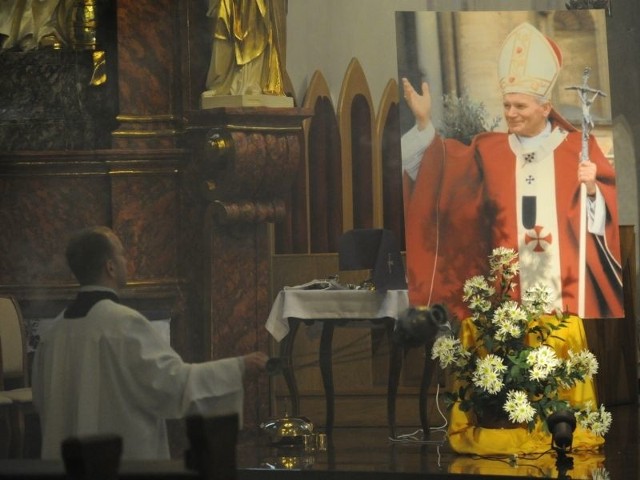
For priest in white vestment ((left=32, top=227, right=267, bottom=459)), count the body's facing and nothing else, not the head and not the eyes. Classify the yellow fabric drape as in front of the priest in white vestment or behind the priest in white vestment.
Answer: in front

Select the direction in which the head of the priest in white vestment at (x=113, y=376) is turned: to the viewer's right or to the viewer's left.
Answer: to the viewer's right

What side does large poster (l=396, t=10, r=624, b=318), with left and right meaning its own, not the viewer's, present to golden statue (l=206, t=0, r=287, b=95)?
right

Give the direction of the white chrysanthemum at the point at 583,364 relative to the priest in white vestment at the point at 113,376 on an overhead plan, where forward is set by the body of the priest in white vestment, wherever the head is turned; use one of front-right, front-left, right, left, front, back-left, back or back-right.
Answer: front-right

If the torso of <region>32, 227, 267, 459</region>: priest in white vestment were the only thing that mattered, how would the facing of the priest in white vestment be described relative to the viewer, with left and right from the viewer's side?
facing away from the viewer and to the right of the viewer

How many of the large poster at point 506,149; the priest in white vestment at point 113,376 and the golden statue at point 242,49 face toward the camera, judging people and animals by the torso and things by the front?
2
